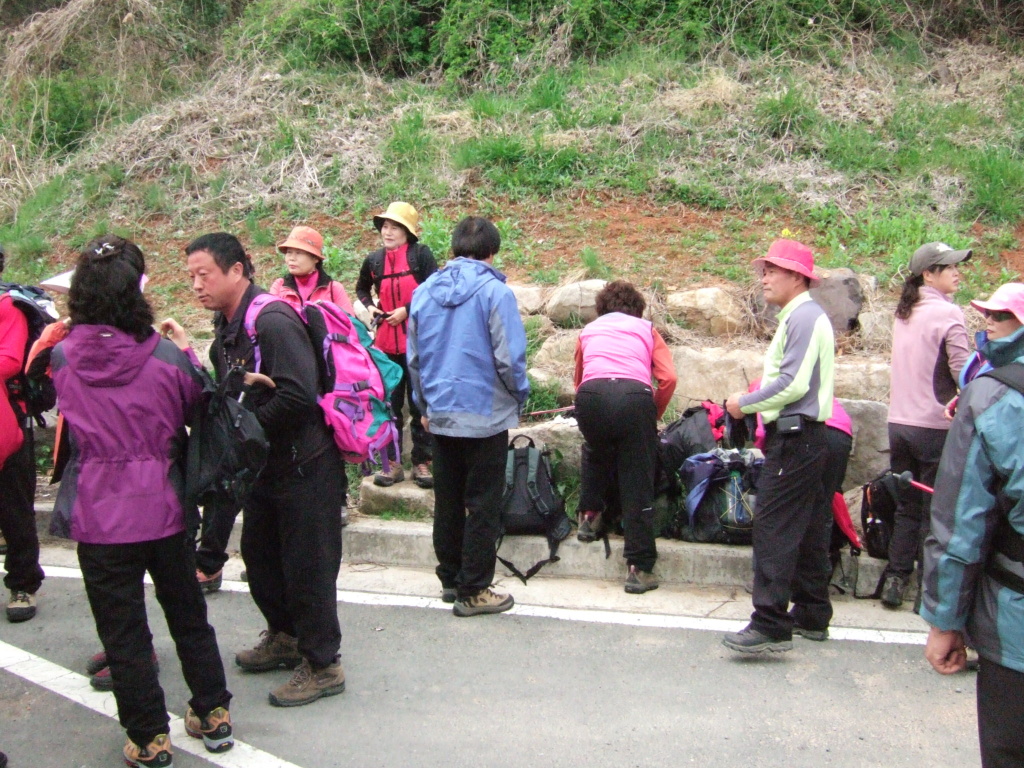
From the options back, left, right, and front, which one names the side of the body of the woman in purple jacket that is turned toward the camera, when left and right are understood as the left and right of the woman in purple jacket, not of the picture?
back

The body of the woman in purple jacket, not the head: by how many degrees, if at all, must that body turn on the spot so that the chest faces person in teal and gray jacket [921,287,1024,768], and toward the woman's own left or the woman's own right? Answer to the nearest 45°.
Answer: approximately 135° to the woman's own right

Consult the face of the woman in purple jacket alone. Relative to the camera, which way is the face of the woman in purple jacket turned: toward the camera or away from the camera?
away from the camera

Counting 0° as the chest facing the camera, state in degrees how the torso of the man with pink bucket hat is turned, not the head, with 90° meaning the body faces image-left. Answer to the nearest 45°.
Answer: approximately 90°

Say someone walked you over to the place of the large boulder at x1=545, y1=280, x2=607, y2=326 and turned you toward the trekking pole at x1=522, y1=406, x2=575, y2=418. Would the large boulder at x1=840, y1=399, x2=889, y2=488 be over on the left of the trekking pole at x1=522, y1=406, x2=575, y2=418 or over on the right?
left

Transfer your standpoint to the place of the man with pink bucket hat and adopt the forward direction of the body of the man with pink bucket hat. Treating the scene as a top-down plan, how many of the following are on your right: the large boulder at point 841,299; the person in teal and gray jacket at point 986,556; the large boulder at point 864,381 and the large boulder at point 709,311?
3

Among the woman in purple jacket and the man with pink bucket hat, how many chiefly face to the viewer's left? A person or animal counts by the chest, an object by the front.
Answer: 1

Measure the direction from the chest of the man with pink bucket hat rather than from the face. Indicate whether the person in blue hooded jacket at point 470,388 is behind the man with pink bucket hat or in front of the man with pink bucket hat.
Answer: in front

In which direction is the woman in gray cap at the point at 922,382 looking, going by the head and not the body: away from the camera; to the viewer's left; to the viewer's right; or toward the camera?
to the viewer's right

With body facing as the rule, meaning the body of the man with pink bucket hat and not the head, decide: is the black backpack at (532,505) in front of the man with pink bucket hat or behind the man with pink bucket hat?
in front

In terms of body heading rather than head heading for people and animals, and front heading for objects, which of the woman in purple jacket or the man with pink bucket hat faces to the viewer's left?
the man with pink bucket hat

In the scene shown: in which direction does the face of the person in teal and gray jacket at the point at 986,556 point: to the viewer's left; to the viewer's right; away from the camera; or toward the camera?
to the viewer's left
